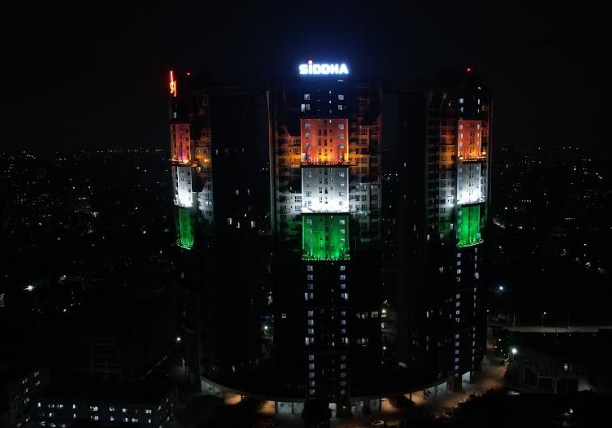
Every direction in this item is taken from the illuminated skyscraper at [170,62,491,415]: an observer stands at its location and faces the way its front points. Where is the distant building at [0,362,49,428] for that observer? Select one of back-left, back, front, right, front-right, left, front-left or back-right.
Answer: right

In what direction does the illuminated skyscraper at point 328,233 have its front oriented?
toward the camera

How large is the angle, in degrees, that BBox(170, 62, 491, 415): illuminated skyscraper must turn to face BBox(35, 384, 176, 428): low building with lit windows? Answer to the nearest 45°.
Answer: approximately 90° to its right

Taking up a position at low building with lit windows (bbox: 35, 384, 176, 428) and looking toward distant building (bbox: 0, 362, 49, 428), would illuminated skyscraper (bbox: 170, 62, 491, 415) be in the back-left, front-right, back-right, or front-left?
back-right

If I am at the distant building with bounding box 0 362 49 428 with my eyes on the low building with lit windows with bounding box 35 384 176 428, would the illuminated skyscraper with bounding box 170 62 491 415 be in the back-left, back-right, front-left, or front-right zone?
front-left

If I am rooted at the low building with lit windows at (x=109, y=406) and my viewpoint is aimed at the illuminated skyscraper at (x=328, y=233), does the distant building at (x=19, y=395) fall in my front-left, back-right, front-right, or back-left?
back-left
